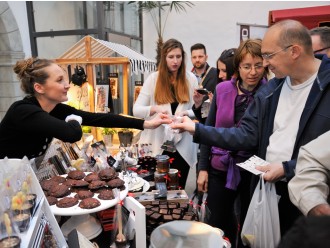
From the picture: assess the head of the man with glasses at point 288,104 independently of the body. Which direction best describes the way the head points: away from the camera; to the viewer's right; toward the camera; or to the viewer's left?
to the viewer's left

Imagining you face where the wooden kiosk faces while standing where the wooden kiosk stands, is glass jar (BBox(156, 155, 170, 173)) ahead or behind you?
ahead

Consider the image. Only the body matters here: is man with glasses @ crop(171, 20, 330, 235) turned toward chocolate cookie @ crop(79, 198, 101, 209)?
yes

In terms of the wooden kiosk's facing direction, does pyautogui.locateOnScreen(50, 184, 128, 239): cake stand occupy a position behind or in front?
in front

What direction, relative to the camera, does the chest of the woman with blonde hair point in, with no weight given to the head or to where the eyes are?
to the viewer's right

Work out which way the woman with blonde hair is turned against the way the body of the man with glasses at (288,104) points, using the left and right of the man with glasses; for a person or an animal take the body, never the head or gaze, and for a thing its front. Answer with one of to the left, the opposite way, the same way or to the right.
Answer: the opposite way

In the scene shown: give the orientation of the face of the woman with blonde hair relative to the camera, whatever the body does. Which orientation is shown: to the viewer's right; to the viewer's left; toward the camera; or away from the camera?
to the viewer's right

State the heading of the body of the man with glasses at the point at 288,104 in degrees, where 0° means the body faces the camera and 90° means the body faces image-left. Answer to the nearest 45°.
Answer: approximately 45°
